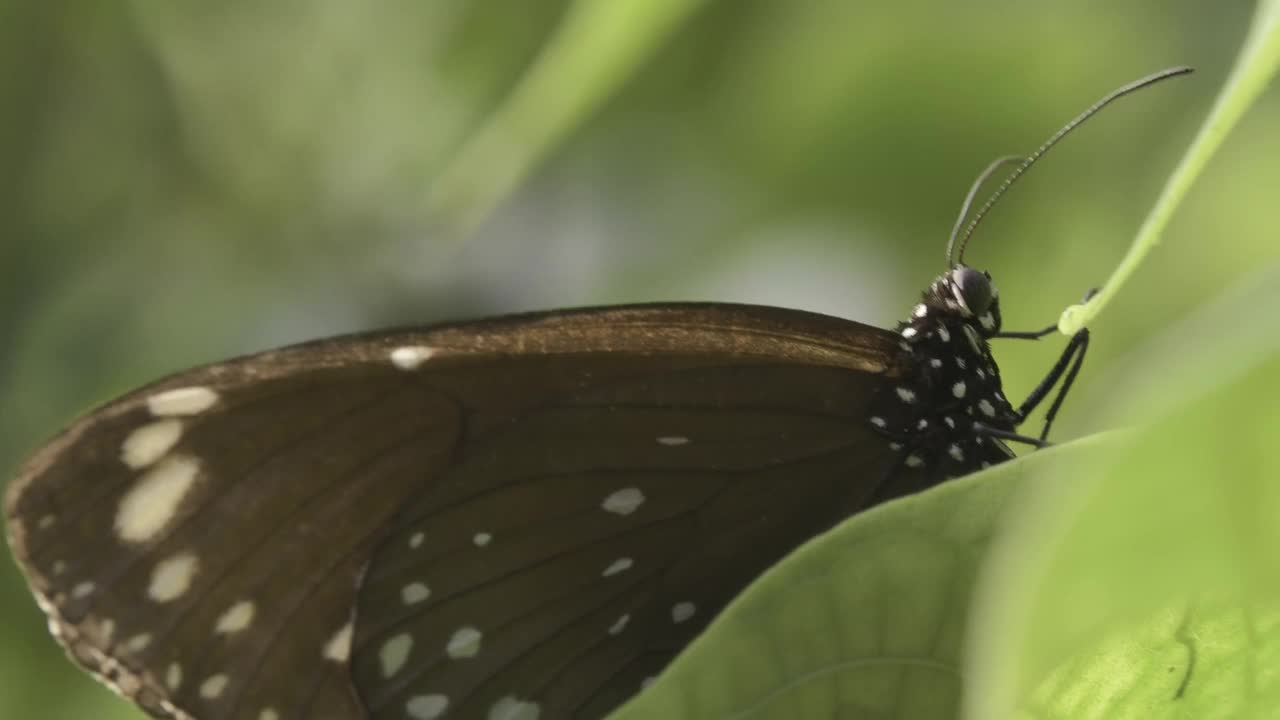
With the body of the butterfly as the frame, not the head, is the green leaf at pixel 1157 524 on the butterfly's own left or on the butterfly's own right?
on the butterfly's own right

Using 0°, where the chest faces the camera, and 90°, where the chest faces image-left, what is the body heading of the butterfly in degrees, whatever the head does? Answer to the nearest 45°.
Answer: approximately 270°

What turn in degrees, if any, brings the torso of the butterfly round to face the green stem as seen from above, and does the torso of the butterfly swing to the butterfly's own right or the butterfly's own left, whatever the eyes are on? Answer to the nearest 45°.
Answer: approximately 45° to the butterfly's own right
